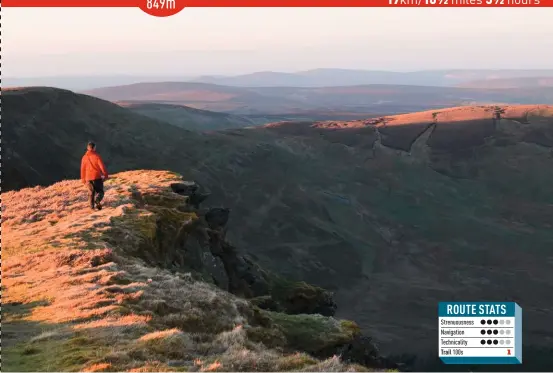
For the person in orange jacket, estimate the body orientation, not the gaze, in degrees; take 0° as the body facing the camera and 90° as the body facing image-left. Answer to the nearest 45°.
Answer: approximately 180°
